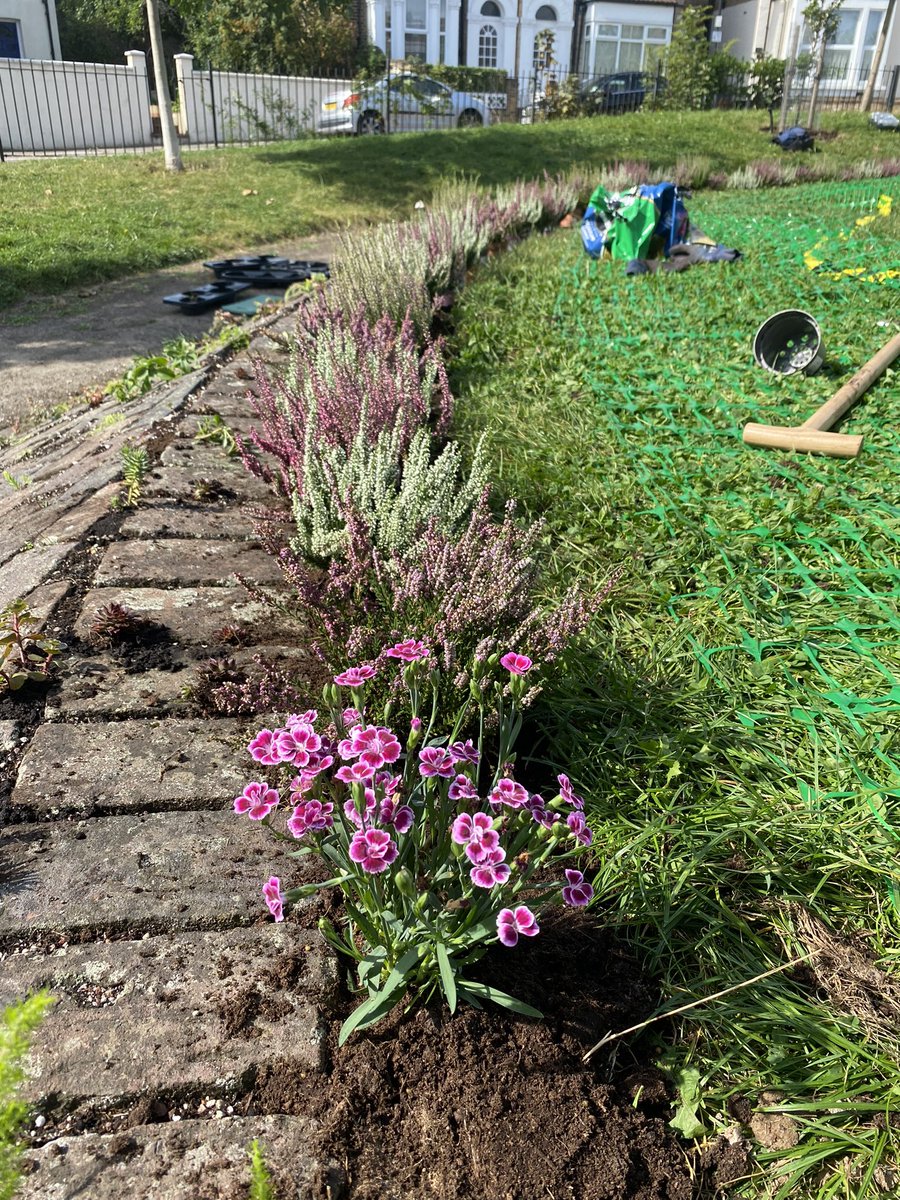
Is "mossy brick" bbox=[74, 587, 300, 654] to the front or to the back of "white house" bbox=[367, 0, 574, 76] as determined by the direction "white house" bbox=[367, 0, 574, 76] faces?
to the front

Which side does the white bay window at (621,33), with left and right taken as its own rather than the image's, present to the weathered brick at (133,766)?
front

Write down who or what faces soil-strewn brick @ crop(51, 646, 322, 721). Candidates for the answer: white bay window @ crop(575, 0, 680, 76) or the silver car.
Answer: the white bay window

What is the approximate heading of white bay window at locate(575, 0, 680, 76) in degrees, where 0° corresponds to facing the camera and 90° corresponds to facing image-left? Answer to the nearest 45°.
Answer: approximately 0°

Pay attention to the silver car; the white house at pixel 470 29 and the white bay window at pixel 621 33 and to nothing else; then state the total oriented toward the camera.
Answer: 2

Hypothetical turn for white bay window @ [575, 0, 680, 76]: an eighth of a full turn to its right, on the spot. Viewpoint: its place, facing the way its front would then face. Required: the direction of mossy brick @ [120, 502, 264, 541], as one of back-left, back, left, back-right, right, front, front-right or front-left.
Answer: front-left

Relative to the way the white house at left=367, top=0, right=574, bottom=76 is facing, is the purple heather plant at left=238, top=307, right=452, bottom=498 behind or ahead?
ahead

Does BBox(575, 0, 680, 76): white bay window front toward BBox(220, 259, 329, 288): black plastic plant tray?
yes

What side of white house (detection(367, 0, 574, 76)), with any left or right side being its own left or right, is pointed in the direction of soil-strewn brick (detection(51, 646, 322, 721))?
front

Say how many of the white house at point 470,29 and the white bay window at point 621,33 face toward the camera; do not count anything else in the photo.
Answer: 2

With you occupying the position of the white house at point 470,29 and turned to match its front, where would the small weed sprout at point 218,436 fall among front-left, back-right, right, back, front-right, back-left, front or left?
front

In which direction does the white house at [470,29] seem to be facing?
toward the camera

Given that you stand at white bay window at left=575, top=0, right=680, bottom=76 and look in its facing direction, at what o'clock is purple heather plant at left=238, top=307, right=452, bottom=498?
The purple heather plant is roughly at 12 o'clock from the white bay window.

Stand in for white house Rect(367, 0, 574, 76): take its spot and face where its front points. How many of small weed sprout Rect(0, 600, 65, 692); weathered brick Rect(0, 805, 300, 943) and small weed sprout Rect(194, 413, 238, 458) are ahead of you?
3

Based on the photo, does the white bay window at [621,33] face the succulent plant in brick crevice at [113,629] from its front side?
yes

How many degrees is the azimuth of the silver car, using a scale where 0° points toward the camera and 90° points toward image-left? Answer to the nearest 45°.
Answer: approximately 225°
